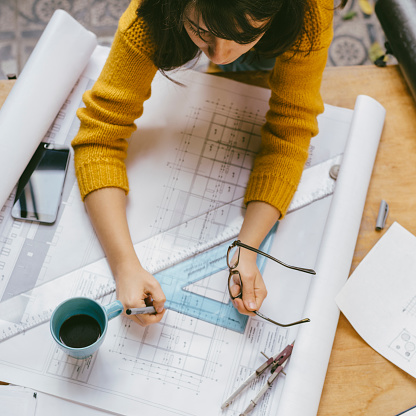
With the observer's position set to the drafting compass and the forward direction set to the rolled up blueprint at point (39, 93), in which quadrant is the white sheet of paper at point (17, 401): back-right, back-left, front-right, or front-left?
front-left

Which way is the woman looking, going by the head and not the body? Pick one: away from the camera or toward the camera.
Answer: toward the camera

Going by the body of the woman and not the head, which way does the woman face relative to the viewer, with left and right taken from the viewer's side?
facing the viewer

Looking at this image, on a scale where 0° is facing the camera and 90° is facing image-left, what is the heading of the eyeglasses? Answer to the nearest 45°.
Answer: approximately 90°
